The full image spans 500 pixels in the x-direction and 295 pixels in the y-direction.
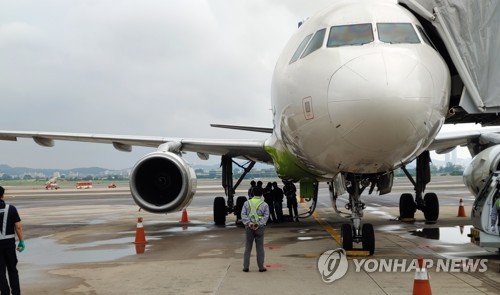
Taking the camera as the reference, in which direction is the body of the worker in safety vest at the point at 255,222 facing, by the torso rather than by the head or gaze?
away from the camera

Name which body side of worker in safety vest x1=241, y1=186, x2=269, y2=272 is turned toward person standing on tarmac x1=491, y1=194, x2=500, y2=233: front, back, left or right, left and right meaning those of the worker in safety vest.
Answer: right

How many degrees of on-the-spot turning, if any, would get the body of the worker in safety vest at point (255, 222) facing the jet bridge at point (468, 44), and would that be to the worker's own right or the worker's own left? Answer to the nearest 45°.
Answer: approximately 90° to the worker's own right

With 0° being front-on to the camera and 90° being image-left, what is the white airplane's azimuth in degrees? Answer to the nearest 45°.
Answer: approximately 0°

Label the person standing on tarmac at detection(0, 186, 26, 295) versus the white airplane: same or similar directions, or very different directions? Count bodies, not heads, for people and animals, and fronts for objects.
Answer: very different directions

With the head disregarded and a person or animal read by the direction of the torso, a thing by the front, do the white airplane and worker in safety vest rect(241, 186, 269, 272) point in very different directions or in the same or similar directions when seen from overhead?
very different directions

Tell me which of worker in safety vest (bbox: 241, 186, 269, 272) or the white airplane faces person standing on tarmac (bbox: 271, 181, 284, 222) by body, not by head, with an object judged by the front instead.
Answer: the worker in safety vest

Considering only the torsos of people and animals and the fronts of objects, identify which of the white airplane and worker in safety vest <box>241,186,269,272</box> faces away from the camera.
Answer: the worker in safety vest

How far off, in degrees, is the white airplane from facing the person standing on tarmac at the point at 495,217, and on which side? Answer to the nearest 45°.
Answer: approximately 90° to its left
